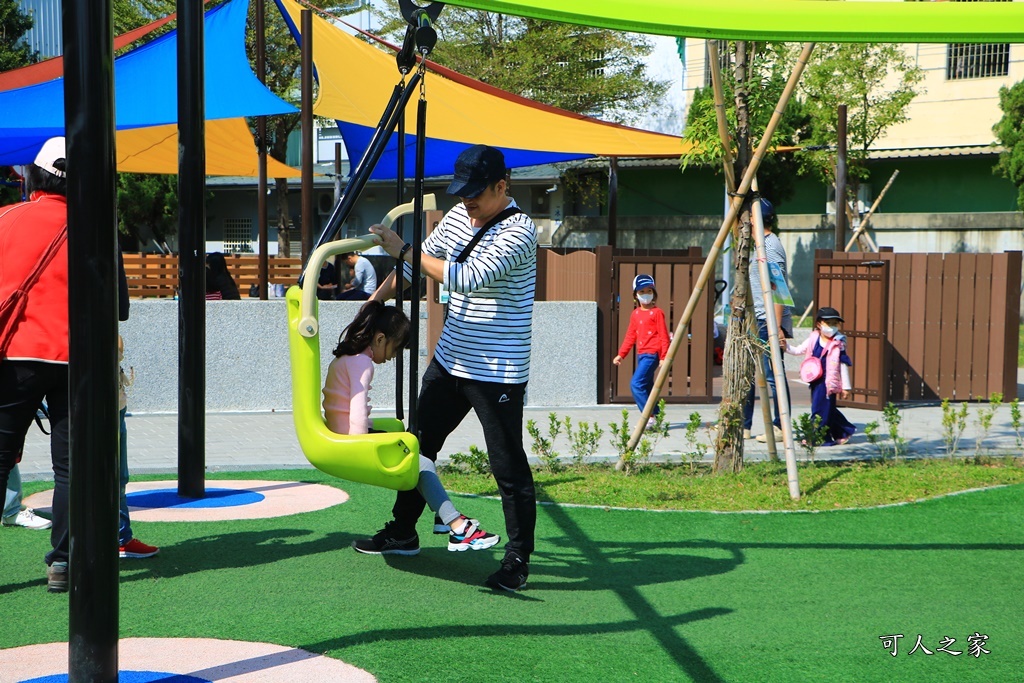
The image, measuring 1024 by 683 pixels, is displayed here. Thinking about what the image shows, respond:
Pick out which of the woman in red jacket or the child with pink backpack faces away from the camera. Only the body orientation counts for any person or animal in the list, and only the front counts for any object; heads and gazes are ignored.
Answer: the woman in red jacket

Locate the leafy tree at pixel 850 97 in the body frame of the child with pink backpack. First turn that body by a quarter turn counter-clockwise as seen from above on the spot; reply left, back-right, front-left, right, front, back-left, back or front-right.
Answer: left

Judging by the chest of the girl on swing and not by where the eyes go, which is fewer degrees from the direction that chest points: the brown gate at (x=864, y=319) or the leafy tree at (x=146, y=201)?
the brown gate

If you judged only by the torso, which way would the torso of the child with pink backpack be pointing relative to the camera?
toward the camera

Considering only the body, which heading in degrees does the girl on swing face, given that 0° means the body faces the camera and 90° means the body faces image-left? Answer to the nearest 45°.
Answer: approximately 270°

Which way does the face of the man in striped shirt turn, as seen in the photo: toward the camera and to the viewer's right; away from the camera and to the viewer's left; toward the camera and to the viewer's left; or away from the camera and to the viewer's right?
toward the camera and to the viewer's left

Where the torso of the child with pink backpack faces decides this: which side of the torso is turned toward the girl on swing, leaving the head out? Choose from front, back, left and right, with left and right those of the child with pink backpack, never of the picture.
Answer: front

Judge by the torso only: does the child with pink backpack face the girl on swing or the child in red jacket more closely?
the girl on swing

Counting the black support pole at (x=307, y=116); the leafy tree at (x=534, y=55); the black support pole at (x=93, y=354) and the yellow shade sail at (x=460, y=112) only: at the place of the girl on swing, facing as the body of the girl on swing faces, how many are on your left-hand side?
3

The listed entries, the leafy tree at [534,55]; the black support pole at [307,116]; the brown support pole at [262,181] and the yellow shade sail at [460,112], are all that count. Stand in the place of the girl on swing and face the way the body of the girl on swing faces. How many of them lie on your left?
4

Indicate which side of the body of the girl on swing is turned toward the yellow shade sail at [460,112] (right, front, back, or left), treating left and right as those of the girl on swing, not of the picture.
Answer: left
